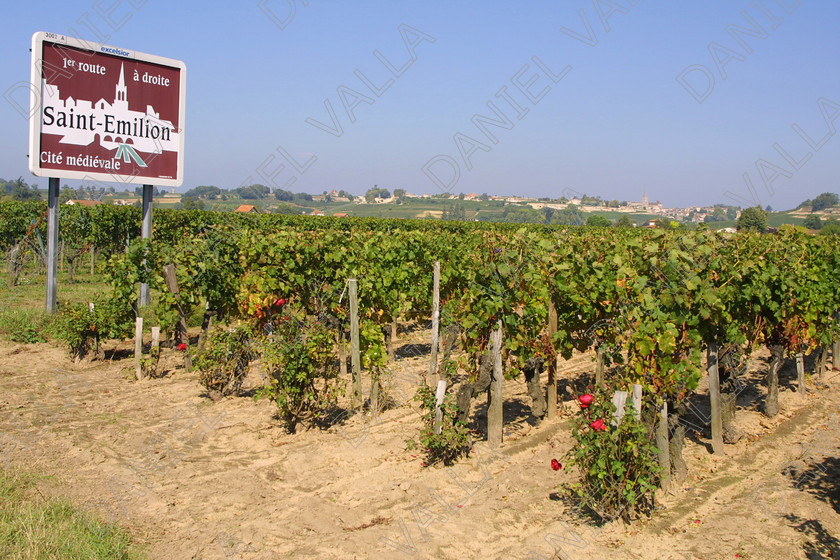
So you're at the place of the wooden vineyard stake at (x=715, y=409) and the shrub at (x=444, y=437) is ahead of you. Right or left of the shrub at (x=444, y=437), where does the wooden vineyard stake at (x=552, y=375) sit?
right

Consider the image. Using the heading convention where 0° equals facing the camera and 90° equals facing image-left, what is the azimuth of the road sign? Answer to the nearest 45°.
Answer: approximately 315°
